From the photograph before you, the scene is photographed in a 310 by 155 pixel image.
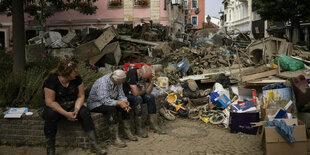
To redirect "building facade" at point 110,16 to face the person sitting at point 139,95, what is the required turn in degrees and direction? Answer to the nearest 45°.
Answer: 0° — it already faces them

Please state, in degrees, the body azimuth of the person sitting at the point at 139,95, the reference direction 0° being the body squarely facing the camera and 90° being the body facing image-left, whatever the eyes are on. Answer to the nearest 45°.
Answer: approximately 315°

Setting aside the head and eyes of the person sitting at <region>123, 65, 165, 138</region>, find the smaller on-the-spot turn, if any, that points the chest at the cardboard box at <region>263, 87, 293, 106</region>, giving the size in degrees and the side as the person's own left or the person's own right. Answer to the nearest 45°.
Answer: approximately 45° to the person's own left

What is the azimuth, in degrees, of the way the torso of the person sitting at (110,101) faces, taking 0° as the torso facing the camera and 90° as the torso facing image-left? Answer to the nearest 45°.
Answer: approximately 315°

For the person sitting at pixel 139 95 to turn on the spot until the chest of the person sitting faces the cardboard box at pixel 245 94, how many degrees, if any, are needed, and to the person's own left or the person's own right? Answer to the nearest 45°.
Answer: approximately 90° to the person's own left

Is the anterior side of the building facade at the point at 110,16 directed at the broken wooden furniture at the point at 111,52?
yes

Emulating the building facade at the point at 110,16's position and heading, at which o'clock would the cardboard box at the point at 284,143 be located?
The cardboard box is roughly at 12 o'clock from the building facade.
